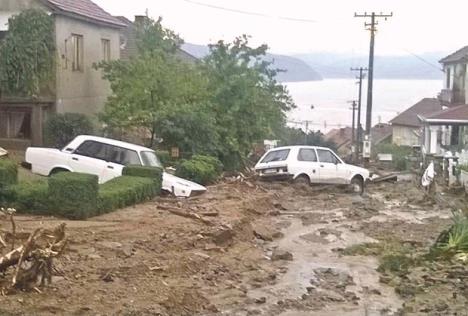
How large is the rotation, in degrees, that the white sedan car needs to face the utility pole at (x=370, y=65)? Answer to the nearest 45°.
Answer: approximately 90° to its left

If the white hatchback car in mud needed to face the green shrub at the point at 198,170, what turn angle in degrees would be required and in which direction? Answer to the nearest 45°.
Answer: approximately 180°

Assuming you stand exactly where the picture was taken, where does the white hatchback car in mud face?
facing away from the viewer and to the right of the viewer

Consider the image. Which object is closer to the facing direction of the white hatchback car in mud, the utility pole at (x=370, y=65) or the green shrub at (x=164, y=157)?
the utility pole

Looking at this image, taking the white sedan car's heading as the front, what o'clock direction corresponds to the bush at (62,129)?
The bush is roughly at 7 o'clock from the white sedan car.

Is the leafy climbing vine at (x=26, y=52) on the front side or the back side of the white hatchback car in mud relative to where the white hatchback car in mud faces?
on the back side

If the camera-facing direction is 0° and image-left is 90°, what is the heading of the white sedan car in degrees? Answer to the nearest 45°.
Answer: approximately 315°

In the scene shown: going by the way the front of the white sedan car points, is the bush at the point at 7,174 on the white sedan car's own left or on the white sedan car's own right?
on the white sedan car's own right

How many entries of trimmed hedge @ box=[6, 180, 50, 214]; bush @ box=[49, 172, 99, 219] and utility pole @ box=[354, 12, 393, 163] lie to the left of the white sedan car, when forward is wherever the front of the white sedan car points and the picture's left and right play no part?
1

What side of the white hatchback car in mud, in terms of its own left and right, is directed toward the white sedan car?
back

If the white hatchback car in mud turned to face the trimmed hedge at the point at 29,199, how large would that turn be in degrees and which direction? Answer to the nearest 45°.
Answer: approximately 180°
